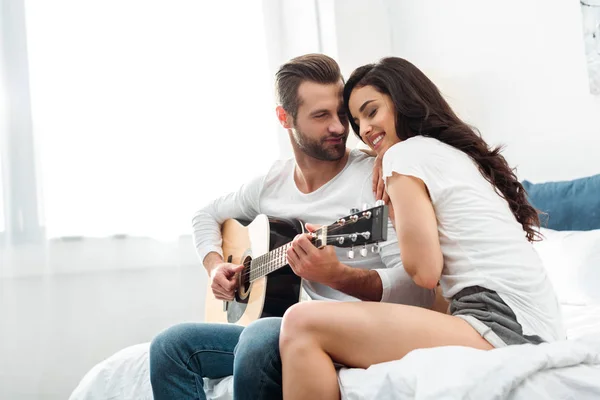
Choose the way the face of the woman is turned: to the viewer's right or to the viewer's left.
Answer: to the viewer's left

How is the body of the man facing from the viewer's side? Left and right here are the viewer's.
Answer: facing the viewer and to the left of the viewer

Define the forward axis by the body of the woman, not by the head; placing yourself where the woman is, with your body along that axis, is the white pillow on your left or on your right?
on your right

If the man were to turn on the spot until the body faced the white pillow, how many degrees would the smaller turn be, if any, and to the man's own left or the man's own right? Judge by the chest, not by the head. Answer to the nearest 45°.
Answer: approximately 135° to the man's own left

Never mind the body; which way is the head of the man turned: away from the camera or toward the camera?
toward the camera

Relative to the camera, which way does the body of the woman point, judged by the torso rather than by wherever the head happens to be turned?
to the viewer's left
